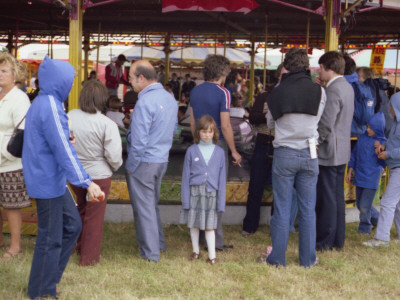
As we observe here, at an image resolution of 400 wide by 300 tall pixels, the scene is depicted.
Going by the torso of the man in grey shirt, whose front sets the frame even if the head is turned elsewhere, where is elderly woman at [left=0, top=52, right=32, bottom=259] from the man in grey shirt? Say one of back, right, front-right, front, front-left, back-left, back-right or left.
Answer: left

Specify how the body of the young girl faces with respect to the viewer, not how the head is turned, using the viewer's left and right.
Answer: facing the viewer

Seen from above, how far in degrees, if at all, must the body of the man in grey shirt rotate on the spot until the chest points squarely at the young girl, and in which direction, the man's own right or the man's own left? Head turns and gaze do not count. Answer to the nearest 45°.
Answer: approximately 90° to the man's own left

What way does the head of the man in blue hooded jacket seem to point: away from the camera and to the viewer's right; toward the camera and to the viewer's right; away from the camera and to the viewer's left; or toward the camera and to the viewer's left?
away from the camera and to the viewer's right

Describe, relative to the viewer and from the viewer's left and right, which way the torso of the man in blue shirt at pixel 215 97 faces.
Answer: facing away from the viewer and to the right of the viewer

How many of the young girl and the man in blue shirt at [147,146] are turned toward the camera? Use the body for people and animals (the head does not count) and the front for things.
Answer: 1

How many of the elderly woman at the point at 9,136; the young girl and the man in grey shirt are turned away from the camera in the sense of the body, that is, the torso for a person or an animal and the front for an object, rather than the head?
1

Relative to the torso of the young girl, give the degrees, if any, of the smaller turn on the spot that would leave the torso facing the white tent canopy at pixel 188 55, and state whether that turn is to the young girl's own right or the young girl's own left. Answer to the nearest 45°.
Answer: approximately 180°

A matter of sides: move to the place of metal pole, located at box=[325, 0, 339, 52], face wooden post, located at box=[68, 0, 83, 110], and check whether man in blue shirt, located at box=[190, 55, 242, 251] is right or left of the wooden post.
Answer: left
